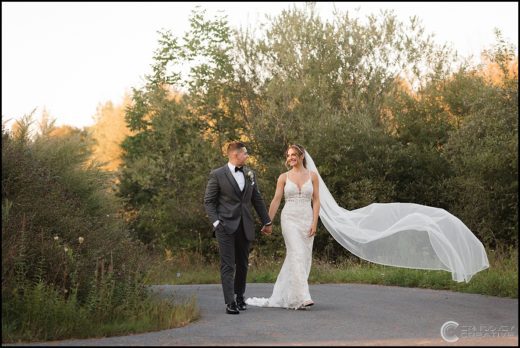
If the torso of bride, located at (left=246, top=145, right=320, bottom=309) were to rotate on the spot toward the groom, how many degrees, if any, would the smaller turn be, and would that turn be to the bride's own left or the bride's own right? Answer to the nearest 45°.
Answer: approximately 45° to the bride's own right

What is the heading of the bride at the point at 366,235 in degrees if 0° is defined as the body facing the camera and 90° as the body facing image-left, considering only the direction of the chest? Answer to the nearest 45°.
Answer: approximately 0°

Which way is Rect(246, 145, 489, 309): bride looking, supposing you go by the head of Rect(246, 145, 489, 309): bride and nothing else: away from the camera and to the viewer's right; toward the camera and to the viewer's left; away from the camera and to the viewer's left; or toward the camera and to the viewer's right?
toward the camera and to the viewer's left
